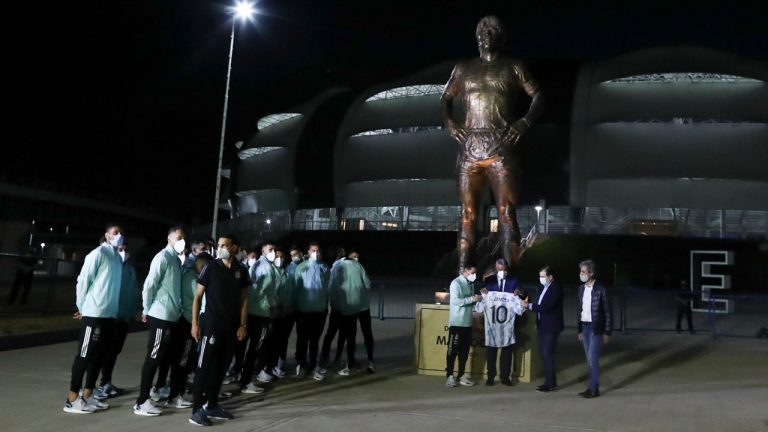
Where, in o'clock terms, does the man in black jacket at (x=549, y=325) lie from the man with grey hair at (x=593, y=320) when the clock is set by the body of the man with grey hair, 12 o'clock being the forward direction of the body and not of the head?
The man in black jacket is roughly at 2 o'clock from the man with grey hair.

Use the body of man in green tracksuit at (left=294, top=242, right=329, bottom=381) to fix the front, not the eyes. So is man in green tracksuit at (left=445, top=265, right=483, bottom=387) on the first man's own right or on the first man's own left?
on the first man's own left

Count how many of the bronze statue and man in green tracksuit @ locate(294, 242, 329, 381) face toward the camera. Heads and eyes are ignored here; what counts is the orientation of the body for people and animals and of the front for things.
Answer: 2

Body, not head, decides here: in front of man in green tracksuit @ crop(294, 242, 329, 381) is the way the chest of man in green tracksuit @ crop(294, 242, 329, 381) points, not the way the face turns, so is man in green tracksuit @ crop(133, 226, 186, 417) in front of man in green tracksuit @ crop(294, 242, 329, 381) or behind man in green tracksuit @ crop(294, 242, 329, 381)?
in front

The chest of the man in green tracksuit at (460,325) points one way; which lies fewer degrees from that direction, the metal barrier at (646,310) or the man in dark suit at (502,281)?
the man in dark suit

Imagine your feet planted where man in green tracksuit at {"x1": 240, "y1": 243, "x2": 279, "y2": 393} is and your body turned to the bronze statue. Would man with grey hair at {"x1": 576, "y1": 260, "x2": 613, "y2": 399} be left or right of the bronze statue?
right

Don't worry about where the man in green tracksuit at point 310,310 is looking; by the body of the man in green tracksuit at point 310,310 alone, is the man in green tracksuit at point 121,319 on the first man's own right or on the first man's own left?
on the first man's own right

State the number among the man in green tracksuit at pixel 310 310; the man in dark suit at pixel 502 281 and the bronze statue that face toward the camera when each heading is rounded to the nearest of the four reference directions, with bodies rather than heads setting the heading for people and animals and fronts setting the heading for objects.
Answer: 3

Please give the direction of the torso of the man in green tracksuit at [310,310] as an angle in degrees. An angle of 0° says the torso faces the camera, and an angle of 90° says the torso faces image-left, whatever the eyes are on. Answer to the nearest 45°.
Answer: approximately 0°

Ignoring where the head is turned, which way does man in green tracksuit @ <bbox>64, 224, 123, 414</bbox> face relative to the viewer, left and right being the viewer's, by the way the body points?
facing the viewer and to the right of the viewer

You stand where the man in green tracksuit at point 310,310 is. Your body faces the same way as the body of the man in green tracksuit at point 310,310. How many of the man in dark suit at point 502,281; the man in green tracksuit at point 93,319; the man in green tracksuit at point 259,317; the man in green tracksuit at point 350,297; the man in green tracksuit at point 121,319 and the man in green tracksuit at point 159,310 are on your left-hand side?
2

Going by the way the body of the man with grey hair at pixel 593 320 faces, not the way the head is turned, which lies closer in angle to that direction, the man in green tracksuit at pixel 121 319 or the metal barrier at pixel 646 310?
the man in green tracksuit

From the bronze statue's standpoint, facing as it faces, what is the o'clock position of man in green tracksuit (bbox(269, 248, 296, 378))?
The man in green tracksuit is roughly at 2 o'clock from the bronze statue.
